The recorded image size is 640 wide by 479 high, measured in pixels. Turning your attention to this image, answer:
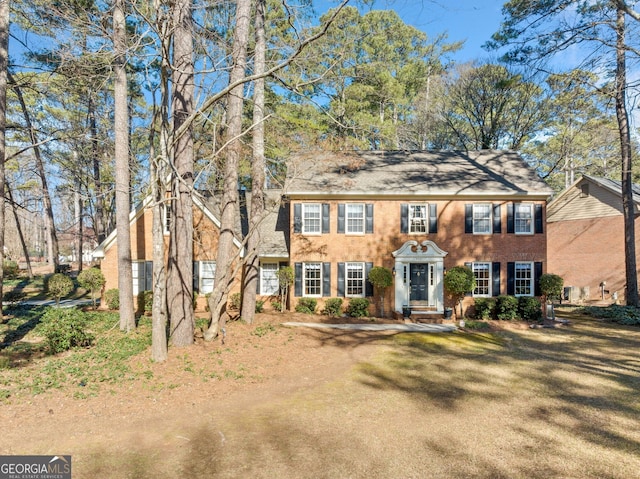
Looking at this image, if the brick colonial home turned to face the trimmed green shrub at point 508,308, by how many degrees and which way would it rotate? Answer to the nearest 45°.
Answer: approximately 90° to its left

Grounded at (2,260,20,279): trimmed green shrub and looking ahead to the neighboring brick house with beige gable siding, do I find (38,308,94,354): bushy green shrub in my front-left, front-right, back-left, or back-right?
front-right

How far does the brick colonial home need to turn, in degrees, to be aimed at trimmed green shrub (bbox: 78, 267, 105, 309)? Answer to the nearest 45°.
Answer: approximately 90° to its right

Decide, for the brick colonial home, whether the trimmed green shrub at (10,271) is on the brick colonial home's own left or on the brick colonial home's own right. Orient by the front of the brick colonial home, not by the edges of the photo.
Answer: on the brick colonial home's own right

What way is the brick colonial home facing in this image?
toward the camera

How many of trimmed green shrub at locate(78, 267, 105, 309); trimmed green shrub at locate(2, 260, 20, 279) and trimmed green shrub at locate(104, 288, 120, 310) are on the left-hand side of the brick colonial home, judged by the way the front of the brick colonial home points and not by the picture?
0

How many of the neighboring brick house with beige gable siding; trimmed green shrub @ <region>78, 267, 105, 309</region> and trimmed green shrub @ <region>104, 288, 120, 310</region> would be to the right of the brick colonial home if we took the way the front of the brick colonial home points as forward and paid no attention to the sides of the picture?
2
